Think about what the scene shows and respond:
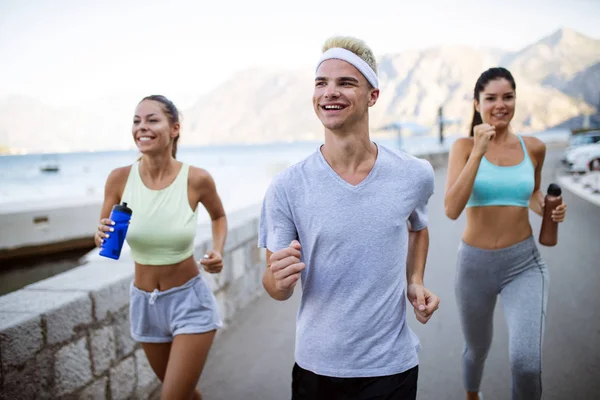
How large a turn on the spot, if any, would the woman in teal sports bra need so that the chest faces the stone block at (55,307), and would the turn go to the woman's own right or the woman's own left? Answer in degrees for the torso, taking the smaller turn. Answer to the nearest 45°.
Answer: approximately 45° to the woman's own right

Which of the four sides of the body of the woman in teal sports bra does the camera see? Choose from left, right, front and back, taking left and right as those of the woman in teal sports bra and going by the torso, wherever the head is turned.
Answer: front

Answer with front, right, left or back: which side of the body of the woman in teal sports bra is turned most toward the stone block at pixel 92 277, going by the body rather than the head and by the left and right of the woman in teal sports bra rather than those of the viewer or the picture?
right

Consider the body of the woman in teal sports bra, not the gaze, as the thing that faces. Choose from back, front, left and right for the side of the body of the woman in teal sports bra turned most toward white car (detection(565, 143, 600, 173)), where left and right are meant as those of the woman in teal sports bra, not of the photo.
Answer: back

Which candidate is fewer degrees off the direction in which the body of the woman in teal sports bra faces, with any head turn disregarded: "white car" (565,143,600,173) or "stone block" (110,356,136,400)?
the stone block

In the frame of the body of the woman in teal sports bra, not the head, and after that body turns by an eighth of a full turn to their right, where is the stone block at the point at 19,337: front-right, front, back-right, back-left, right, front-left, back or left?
front

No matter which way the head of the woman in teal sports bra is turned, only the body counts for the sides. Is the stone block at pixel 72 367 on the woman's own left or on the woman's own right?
on the woman's own right

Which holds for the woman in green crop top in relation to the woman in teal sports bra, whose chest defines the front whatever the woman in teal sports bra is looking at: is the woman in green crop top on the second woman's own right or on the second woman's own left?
on the second woman's own right

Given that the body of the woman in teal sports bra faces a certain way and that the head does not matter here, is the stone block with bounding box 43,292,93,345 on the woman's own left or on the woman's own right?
on the woman's own right

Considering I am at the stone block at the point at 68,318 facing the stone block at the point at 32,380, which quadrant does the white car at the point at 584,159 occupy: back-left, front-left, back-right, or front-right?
back-left
